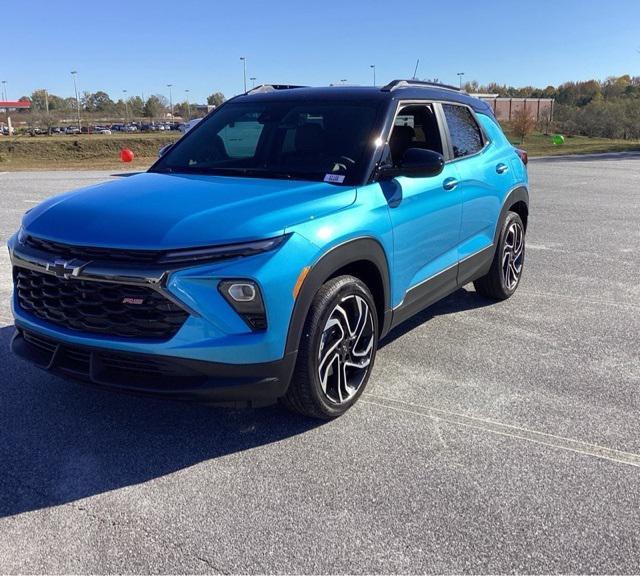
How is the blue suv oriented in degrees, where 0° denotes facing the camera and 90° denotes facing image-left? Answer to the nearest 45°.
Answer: approximately 45°
